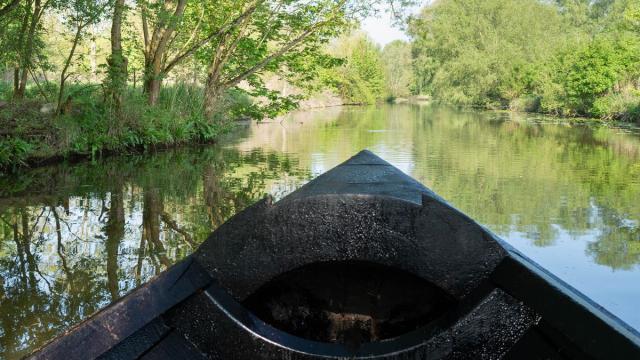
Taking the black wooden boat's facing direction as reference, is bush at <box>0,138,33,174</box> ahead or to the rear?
ahead

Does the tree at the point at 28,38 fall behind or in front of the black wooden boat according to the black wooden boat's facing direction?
in front

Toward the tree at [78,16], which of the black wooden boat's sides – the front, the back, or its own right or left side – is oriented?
front

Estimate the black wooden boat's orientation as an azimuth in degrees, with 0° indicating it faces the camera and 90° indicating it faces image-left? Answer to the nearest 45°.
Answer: approximately 180°
